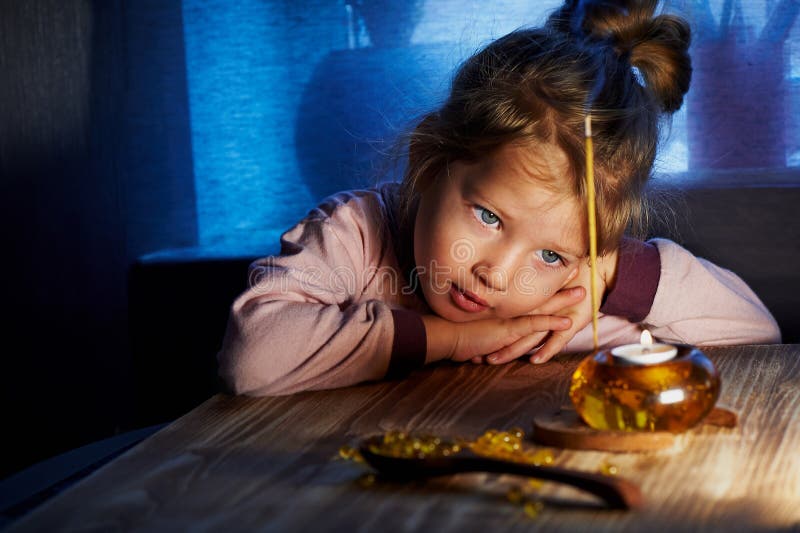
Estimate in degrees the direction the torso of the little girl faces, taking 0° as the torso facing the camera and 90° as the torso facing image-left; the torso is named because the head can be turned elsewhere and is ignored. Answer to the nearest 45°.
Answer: approximately 0°

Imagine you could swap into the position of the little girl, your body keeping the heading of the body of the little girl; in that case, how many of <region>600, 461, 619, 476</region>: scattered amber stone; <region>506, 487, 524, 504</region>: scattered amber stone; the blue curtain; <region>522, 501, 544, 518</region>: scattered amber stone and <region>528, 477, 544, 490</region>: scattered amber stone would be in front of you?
4

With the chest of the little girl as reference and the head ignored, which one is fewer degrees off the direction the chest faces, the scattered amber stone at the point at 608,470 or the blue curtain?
the scattered amber stone

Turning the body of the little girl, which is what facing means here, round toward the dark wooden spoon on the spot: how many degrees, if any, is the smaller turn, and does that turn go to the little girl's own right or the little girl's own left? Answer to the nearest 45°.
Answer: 0° — they already face it

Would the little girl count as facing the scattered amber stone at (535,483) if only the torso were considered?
yes

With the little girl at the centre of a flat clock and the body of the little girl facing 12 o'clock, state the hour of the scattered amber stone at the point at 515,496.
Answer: The scattered amber stone is roughly at 12 o'clock from the little girl.

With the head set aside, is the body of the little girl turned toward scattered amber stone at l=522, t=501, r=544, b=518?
yes

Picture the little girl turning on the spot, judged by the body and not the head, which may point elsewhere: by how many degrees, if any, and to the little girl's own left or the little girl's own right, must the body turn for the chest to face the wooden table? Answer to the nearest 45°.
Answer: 0° — they already face it

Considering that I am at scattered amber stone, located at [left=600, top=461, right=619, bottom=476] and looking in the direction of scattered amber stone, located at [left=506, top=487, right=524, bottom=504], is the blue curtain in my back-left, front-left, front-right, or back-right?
back-right
